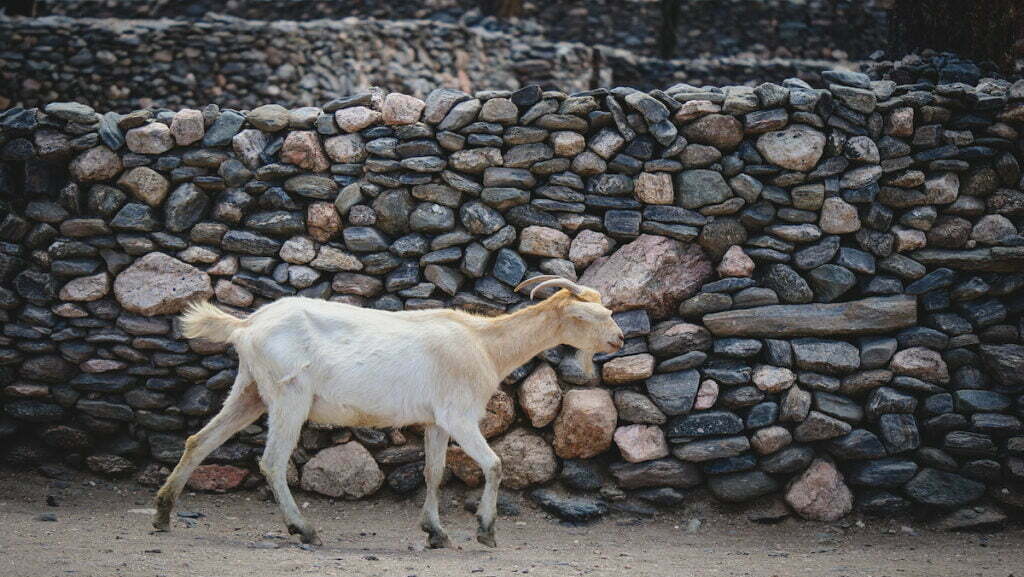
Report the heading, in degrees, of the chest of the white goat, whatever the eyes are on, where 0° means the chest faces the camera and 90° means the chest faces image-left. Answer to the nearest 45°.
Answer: approximately 270°

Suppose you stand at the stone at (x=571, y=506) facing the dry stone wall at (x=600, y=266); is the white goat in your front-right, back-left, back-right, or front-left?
back-left

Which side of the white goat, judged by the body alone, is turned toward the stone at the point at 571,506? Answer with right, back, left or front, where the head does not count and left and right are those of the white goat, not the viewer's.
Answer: front
